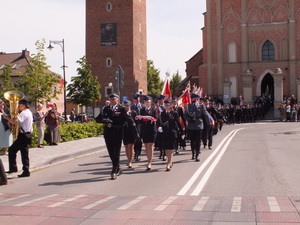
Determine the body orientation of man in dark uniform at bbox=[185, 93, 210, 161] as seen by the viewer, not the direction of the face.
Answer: toward the camera

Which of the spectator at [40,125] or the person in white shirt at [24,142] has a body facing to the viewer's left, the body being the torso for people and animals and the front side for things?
the person in white shirt

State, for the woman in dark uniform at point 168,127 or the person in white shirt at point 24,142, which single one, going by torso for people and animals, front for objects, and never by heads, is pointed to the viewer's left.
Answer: the person in white shirt

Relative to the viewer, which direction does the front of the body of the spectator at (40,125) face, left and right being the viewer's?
facing the viewer and to the right of the viewer

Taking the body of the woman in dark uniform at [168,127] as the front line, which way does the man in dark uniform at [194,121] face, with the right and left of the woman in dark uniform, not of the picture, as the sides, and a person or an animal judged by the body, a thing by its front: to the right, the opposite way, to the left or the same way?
the same way

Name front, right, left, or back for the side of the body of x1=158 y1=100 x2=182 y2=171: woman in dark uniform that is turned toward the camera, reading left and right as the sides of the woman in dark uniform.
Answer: front

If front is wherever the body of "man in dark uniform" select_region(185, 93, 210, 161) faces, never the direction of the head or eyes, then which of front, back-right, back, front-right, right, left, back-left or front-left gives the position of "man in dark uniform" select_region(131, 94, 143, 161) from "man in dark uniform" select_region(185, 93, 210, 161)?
right

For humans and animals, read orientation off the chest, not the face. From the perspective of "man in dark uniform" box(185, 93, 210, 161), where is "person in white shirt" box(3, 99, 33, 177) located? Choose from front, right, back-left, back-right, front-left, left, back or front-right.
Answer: front-right

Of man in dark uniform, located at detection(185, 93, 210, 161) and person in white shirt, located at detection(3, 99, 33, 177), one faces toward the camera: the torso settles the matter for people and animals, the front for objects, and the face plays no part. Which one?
the man in dark uniform
